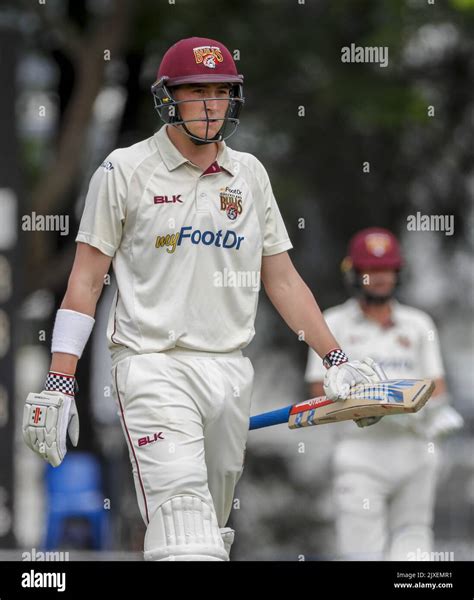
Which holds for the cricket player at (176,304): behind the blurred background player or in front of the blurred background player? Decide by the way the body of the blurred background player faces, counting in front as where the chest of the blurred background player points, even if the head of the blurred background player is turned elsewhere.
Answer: in front

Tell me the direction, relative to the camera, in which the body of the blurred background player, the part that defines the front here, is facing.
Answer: toward the camera
